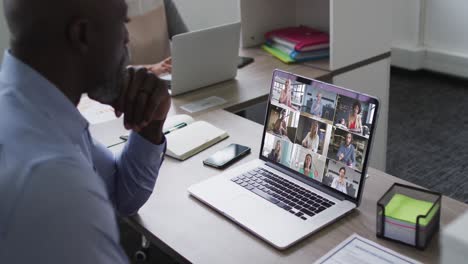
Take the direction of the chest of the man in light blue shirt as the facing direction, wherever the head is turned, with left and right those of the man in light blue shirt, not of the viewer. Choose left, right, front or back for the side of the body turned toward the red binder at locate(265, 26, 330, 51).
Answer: front

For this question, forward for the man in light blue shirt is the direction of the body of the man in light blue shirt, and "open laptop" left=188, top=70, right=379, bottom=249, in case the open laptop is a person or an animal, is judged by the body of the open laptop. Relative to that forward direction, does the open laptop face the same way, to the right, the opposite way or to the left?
the opposite way

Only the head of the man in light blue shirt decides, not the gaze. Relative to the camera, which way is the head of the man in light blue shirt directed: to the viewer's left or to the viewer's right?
to the viewer's right

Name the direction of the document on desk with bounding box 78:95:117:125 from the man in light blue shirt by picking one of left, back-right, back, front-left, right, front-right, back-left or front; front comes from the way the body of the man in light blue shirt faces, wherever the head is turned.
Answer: front-left

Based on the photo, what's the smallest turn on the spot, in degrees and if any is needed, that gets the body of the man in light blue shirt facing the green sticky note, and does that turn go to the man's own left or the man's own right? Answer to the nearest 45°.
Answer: approximately 45° to the man's own right

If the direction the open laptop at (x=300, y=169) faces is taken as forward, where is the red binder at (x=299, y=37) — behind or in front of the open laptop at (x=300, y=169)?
behind

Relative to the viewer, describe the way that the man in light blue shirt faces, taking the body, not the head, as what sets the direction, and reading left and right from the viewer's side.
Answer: facing away from the viewer and to the right of the viewer
